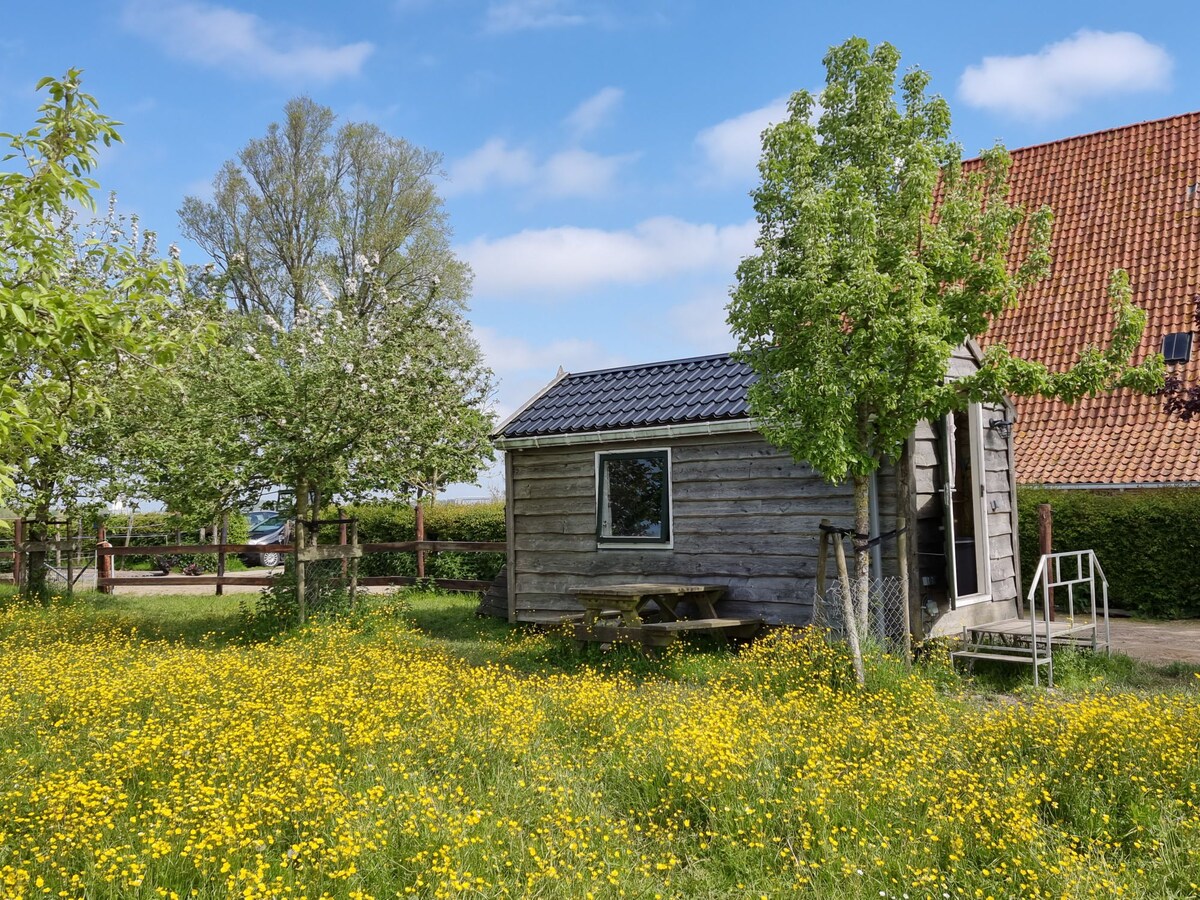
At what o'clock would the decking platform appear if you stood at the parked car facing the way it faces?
The decking platform is roughly at 10 o'clock from the parked car.

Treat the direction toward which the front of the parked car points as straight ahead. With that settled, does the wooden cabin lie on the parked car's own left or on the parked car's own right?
on the parked car's own left

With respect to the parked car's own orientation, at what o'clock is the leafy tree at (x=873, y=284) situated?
The leafy tree is roughly at 10 o'clock from the parked car.

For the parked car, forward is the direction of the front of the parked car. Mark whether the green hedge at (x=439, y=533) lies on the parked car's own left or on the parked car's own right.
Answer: on the parked car's own left

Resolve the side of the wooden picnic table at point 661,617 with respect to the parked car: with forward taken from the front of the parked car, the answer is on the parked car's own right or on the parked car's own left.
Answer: on the parked car's own left

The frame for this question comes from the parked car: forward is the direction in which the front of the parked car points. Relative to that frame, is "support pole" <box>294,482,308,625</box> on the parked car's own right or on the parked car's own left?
on the parked car's own left

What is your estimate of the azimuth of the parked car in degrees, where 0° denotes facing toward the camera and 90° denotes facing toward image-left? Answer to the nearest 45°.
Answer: approximately 45°

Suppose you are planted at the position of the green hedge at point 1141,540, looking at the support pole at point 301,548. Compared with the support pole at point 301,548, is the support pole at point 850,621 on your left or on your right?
left
